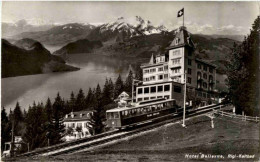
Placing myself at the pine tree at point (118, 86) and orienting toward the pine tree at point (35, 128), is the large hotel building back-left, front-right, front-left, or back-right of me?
back-left

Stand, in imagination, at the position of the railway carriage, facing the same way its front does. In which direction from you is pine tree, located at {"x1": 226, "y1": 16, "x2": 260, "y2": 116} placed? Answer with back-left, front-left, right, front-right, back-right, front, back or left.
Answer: back-left

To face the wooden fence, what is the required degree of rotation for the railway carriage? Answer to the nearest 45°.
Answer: approximately 135° to its left

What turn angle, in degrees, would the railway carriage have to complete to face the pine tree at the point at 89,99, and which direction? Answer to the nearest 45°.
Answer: approximately 45° to its right

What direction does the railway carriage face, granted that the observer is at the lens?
facing the viewer and to the left of the viewer

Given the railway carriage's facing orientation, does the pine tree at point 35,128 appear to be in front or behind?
in front

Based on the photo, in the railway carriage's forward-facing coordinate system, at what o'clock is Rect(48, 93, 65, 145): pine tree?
The pine tree is roughly at 1 o'clock from the railway carriage.

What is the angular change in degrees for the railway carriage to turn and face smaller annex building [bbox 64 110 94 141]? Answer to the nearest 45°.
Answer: approximately 45° to its right
